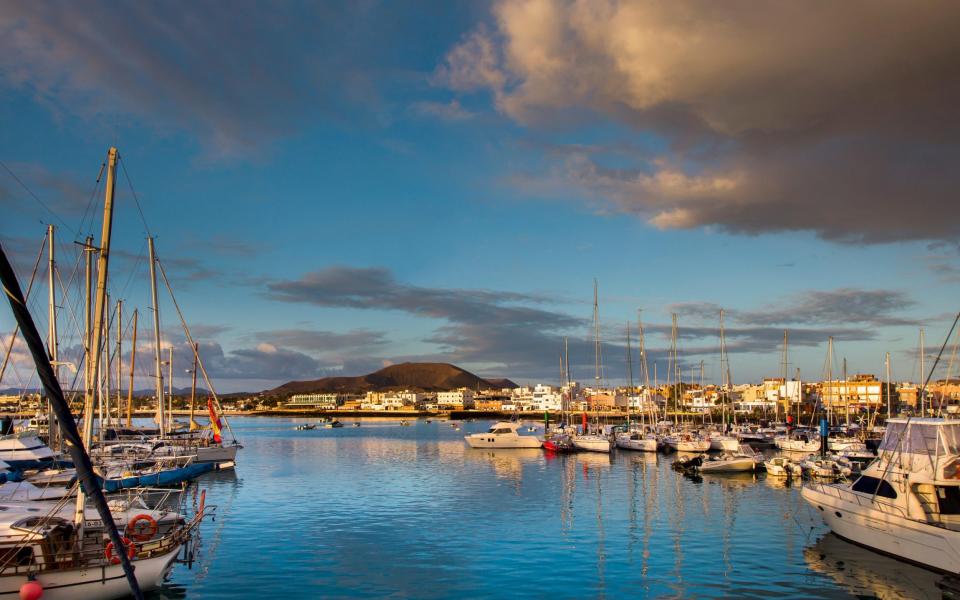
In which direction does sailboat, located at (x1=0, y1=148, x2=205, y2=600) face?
to the viewer's right

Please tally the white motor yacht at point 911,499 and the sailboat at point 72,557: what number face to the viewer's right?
1

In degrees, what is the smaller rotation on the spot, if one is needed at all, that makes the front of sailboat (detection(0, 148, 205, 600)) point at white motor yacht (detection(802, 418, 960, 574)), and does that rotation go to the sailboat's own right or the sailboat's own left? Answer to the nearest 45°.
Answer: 0° — it already faces it

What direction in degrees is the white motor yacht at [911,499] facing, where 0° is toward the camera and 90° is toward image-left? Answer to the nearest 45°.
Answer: approximately 135°

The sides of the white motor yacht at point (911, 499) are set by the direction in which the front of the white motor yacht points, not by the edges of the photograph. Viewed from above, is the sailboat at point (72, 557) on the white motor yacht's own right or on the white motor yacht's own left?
on the white motor yacht's own left
